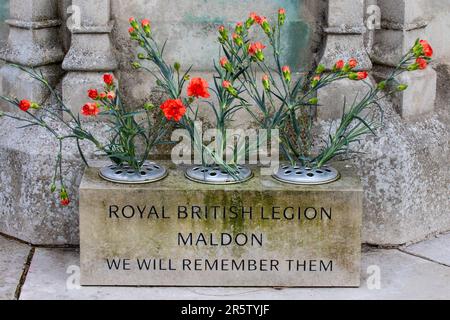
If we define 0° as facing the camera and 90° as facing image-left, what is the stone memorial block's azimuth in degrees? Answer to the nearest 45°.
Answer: approximately 0°

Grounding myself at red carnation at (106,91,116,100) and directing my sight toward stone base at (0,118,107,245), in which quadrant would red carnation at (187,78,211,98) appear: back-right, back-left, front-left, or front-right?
back-right

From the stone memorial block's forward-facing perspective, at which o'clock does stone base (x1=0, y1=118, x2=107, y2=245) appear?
The stone base is roughly at 4 o'clock from the stone memorial block.
